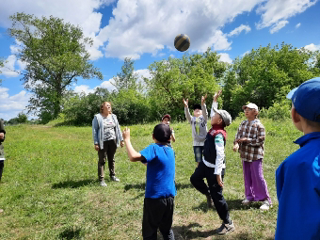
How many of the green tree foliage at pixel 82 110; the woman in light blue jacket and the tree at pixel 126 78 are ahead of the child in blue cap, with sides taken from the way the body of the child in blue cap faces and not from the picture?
3

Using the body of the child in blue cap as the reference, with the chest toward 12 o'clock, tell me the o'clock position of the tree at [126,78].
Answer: The tree is roughly at 12 o'clock from the child in blue cap.

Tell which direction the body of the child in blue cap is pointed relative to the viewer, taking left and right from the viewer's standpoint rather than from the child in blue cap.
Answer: facing away from the viewer and to the left of the viewer

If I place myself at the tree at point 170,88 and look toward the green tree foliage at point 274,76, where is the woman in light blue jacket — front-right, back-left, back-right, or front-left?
back-right

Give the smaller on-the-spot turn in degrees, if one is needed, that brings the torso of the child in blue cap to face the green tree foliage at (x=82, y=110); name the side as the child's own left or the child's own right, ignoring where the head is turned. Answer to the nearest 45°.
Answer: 0° — they already face it

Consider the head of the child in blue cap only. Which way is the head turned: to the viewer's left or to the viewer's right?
to the viewer's left

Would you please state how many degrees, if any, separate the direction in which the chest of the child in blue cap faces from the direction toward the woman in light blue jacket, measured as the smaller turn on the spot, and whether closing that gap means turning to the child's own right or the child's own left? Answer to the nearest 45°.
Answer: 0° — they already face them

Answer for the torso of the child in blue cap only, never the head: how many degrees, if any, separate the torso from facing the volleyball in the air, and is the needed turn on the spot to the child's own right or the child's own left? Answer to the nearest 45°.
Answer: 0° — they already face it
